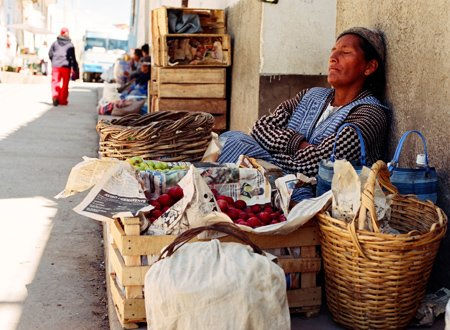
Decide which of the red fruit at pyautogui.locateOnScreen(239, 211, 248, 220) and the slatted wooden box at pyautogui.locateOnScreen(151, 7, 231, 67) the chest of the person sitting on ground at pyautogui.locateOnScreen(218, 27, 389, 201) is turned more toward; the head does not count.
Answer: the red fruit

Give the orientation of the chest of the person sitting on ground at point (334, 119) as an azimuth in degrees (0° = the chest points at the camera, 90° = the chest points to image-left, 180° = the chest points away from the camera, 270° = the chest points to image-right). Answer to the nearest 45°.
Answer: approximately 45°

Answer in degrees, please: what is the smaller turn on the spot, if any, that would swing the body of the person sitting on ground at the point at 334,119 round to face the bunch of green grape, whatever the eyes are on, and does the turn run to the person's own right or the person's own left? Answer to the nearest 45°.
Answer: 0° — they already face it

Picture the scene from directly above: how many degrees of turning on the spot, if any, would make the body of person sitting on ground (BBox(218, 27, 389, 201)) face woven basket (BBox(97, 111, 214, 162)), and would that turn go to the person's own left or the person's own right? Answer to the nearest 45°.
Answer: approximately 45° to the person's own right

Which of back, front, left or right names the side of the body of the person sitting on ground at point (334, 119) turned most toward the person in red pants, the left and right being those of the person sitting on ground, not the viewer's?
right

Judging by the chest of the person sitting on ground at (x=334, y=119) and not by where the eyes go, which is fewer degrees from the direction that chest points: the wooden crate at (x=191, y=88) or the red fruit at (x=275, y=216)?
the red fruit

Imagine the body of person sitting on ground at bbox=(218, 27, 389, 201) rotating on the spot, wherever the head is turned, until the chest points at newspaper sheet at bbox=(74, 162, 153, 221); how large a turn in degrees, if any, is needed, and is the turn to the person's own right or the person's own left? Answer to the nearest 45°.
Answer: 0° — they already face it

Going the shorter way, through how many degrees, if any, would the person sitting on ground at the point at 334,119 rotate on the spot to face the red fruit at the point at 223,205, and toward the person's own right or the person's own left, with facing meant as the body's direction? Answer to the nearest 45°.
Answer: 0° — they already face it
